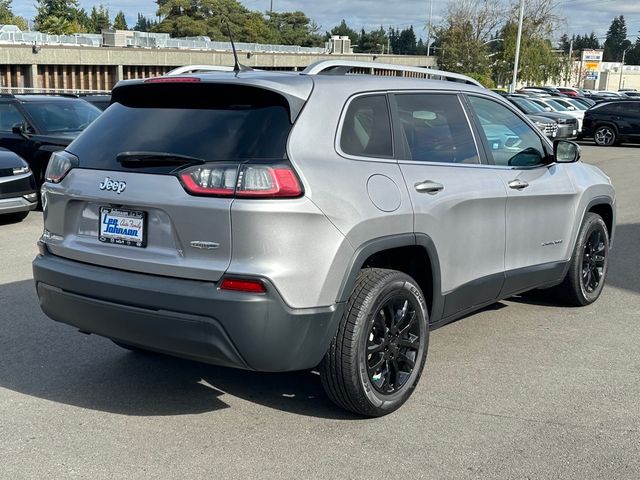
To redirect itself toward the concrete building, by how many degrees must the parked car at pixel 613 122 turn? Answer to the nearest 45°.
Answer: approximately 180°

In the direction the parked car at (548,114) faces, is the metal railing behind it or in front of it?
behind

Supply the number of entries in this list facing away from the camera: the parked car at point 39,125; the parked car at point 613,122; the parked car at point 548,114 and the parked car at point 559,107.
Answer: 0

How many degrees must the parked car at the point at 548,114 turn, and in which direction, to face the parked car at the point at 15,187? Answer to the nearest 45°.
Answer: approximately 45° to its right

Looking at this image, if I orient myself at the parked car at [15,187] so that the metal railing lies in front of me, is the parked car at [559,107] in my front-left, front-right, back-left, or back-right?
front-right

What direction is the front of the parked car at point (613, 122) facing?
to the viewer's right

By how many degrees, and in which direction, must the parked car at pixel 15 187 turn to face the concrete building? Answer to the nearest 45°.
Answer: approximately 135° to its left

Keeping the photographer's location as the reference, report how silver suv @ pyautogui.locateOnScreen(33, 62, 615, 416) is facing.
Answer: facing away from the viewer and to the right of the viewer

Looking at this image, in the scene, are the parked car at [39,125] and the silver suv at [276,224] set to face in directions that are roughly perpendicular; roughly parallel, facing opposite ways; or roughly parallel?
roughly perpendicular

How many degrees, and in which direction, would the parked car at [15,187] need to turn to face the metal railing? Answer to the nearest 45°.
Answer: approximately 135° to its left

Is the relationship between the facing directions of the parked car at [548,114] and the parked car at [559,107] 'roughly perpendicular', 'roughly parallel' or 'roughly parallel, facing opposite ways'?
roughly parallel

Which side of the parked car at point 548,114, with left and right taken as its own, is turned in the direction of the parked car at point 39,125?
right

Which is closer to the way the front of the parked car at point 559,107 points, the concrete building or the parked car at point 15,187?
the parked car
